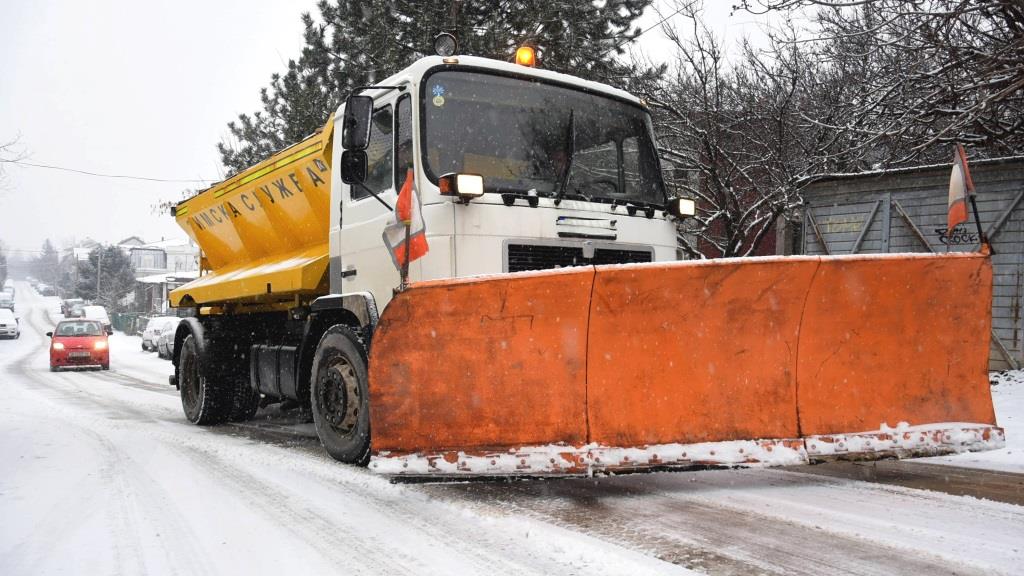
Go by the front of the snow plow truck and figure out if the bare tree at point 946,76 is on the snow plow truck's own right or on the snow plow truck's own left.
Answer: on the snow plow truck's own left

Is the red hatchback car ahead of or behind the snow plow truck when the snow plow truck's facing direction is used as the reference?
behind

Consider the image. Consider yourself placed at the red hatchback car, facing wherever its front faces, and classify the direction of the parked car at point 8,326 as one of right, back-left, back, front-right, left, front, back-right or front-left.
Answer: back

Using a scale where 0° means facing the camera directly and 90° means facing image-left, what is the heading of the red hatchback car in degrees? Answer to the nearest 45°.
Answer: approximately 0°

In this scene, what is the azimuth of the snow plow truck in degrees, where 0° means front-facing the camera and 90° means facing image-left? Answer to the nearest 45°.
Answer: approximately 315°

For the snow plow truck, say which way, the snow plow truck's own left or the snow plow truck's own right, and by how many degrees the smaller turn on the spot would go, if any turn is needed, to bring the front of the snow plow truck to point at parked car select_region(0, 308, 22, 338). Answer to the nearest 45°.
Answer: approximately 180°

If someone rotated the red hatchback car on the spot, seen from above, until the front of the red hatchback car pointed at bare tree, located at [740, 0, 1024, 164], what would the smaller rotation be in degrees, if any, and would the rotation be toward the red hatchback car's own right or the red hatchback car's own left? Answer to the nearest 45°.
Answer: approximately 45° to the red hatchback car's own left

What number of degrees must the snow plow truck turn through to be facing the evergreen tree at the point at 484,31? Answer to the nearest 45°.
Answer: approximately 135° to its left
